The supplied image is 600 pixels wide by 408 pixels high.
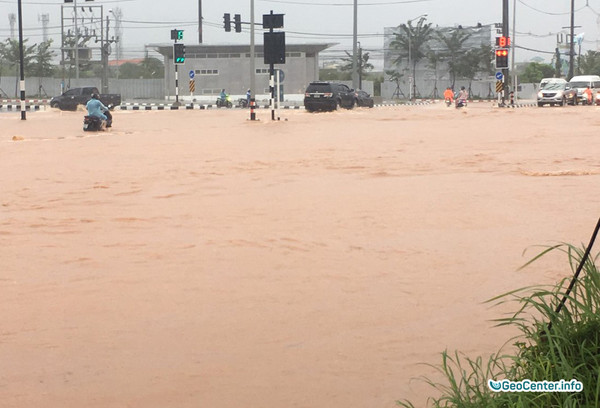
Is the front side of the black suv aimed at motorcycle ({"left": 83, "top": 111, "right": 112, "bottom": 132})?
no
